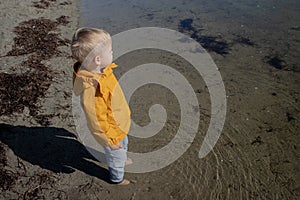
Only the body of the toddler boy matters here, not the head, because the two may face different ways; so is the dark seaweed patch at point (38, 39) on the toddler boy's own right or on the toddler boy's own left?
on the toddler boy's own left

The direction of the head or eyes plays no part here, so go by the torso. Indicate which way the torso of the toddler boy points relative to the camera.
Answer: to the viewer's right

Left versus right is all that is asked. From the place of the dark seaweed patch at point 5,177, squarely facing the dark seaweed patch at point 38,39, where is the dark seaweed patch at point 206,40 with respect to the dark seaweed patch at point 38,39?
right

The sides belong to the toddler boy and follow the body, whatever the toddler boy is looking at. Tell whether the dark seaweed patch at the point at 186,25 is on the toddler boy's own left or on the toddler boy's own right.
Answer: on the toddler boy's own left

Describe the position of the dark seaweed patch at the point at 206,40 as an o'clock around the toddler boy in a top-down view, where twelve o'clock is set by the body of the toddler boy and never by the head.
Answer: The dark seaweed patch is roughly at 10 o'clock from the toddler boy.

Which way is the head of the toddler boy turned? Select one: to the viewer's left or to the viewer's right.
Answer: to the viewer's right

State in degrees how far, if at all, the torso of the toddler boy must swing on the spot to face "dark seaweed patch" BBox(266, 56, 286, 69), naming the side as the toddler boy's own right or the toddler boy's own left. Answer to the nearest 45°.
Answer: approximately 45° to the toddler boy's own left

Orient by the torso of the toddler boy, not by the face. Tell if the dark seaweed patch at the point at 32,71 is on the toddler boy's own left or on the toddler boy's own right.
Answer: on the toddler boy's own left

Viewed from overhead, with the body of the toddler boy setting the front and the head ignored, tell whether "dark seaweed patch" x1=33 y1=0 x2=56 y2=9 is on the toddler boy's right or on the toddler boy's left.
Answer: on the toddler boy's left

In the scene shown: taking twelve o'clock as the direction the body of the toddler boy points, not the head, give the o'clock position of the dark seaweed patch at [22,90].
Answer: The dark seaweed patch is roughly at 8 o'clock from the toddler boy.

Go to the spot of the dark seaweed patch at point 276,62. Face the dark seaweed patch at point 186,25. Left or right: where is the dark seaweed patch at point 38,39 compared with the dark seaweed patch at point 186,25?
left
